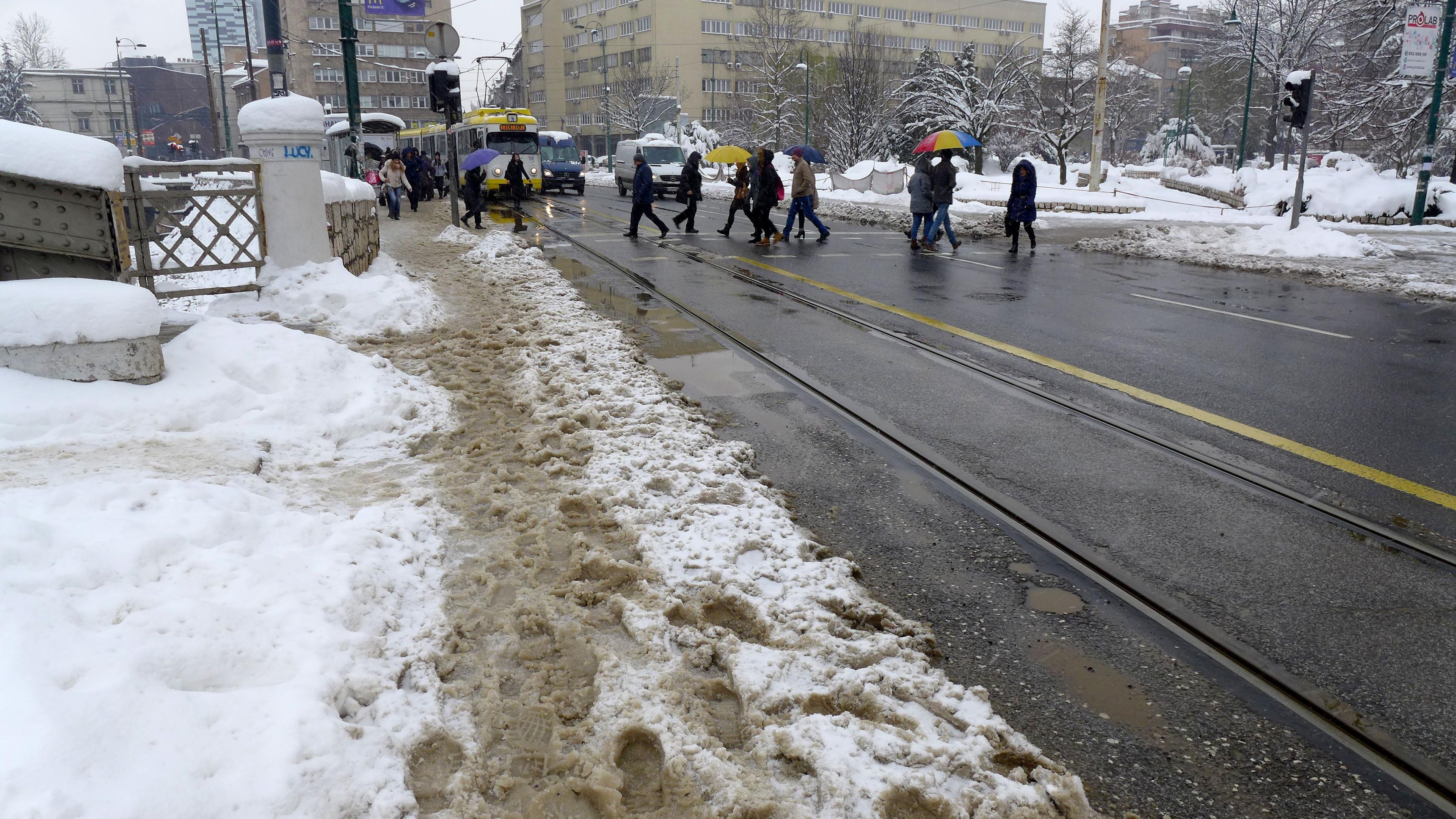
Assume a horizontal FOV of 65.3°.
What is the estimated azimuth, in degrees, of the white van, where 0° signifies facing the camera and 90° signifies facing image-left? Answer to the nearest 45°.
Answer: approximately 315°

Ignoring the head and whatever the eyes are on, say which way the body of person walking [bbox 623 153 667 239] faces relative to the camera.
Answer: to the viewer's left

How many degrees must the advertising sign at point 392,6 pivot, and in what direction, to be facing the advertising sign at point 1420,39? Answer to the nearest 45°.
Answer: approximately 45° to its left

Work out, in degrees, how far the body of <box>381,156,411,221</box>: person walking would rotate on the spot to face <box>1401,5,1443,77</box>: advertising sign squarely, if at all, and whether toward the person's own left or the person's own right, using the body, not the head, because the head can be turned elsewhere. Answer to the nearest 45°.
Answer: approximately 45° to the person's own left

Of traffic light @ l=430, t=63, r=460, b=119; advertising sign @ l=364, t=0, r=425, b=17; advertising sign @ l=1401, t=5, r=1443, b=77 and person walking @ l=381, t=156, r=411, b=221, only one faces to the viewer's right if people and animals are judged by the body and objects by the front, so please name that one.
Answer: the traffic light

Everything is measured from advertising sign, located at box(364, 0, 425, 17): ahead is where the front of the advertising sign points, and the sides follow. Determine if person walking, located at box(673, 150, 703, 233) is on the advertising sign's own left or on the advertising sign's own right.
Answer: on the advertising sign's own left

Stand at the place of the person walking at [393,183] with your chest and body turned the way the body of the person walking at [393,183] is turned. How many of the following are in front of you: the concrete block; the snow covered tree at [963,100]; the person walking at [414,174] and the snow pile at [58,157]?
2

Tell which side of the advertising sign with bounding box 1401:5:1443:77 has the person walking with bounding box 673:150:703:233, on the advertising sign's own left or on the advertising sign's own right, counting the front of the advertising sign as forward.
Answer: on the advertising sign's own right

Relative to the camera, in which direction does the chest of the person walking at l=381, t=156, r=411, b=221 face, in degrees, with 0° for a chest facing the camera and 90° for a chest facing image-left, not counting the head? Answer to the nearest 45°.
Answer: approximately 0°

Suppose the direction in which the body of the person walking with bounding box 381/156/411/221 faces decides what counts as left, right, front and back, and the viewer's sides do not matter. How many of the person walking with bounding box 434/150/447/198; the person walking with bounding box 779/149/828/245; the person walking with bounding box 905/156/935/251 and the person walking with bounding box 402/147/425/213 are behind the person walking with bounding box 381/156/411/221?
2

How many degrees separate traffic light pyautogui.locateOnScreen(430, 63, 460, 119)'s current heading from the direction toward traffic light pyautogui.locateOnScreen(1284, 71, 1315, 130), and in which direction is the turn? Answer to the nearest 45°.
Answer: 0° — it already faces it

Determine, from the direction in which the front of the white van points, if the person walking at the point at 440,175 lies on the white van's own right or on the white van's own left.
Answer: on the white van's own right
